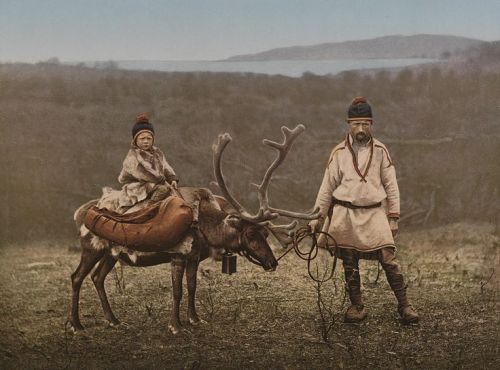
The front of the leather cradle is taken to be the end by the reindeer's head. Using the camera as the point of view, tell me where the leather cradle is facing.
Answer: facing to the right of the viewer

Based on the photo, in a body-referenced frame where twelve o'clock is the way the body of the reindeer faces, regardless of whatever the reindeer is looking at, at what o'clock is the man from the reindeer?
The man is roughly at 12 o'clock from the reindeer.

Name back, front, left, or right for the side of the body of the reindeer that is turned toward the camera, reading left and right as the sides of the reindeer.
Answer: right

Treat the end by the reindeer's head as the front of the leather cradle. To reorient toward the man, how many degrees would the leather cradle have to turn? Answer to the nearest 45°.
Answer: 0° — it already faces them

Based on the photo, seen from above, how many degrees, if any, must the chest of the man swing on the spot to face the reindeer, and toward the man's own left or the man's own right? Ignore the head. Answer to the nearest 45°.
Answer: approximately 90° to the man's own right

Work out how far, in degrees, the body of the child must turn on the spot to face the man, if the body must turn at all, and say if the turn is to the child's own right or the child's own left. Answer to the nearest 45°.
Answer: approximately 45° to the child's own left

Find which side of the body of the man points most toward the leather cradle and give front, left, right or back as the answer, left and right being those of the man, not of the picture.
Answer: right

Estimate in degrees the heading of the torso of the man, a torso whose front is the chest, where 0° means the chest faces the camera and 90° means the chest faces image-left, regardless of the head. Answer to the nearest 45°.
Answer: approximately 0°

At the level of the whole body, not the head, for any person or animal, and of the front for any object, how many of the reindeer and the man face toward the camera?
1

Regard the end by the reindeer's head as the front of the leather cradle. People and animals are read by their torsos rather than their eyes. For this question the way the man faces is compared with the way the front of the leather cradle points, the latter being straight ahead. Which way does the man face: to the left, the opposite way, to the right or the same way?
to the right

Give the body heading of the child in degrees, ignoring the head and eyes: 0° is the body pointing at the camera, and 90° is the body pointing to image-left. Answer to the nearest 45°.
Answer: approximately 315°
